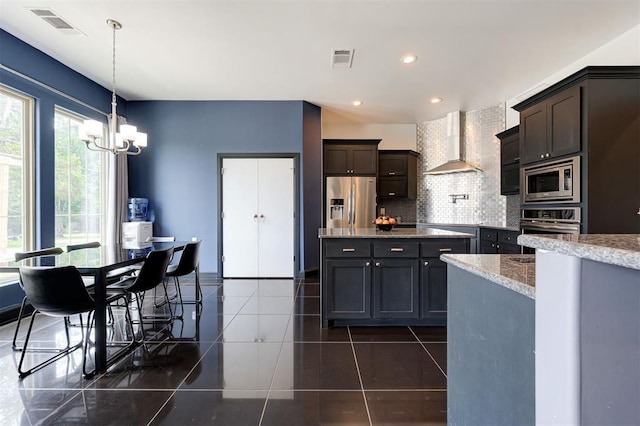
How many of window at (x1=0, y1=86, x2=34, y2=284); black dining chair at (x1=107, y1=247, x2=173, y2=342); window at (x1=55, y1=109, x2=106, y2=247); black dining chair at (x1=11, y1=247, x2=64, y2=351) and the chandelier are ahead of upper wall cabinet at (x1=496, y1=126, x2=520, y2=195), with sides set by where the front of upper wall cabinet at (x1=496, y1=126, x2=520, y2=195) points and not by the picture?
5

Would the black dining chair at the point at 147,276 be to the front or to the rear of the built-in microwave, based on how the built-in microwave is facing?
to the front

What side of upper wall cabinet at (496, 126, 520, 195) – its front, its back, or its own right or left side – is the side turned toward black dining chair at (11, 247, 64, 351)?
front

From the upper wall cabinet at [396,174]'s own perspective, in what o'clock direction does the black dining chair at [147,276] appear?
The black dining chair is roughly at 1 o'clock from the upper wall cabinet.

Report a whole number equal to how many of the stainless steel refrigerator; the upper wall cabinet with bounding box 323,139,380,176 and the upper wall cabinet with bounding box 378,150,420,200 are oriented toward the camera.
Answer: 3

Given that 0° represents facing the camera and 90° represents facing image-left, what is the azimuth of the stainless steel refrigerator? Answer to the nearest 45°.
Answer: approximately 0°

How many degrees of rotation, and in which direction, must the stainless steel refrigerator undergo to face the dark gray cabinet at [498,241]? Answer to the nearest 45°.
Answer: approximately 45° to its left

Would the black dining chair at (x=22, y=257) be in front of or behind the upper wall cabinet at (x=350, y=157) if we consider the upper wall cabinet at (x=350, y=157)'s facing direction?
in front
